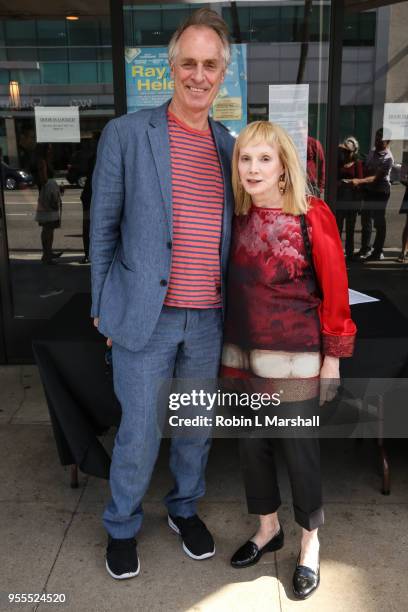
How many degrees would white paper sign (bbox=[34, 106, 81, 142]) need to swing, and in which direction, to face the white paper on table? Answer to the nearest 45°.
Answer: approximately 45° to its left

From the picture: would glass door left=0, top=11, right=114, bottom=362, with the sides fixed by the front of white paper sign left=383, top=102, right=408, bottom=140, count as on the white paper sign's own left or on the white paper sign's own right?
on the white paper sign's own right

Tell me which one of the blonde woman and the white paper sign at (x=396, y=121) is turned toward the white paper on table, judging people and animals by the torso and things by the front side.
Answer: the white paper sign

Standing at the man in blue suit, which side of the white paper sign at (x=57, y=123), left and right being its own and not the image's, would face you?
front

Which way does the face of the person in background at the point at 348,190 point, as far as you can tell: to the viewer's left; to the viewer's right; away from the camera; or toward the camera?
to the viewer's left

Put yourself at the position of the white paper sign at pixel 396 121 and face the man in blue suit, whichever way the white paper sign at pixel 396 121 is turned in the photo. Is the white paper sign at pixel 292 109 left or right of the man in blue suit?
right

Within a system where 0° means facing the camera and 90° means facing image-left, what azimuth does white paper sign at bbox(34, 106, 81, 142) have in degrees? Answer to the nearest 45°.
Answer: approximately 0°

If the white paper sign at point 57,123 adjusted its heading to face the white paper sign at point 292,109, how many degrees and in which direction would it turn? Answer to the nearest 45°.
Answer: approximately 90° to its left

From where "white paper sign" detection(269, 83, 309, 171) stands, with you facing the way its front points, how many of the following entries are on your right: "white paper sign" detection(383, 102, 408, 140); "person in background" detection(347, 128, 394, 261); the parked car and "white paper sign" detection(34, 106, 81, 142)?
2

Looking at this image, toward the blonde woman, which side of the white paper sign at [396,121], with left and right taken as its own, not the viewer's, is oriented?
front

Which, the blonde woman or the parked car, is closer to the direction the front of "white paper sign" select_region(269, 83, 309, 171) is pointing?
the blonde woman
